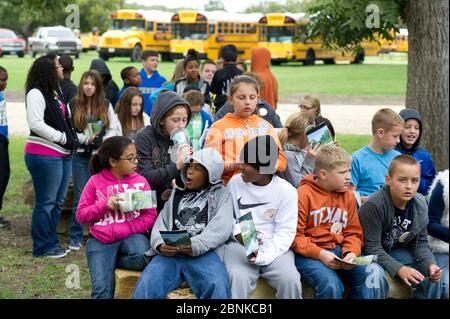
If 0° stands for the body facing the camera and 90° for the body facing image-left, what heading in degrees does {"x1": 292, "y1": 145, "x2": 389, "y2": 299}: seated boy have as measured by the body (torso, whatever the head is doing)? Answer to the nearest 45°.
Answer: approximately 315°

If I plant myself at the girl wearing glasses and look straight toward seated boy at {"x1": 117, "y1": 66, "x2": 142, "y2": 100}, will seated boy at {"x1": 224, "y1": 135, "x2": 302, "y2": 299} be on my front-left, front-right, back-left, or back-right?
back-right

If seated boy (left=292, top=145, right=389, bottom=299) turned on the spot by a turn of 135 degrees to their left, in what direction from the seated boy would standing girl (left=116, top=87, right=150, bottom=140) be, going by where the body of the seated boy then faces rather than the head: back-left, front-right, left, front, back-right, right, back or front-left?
front-left

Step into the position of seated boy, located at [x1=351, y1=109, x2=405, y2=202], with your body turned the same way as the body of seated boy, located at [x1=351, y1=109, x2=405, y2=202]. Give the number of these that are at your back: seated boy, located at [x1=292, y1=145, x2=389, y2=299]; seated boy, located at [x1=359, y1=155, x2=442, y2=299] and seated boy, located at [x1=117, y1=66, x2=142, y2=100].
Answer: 1

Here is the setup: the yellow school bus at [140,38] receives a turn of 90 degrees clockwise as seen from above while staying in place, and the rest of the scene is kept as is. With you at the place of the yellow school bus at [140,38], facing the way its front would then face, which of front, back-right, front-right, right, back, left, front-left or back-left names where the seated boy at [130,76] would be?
back-left

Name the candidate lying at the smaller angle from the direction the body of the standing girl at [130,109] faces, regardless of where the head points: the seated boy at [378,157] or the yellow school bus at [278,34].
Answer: the seated boy

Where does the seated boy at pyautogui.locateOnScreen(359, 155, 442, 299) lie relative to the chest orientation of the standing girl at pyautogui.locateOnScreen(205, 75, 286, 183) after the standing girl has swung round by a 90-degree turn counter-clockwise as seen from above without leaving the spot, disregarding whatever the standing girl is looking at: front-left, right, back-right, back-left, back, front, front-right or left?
front-right

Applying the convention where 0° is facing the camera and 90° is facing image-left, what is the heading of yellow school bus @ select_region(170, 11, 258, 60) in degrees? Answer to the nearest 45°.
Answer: approximately 45°

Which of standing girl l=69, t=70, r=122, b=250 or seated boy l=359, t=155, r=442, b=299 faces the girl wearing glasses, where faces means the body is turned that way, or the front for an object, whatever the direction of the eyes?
the standing girl
